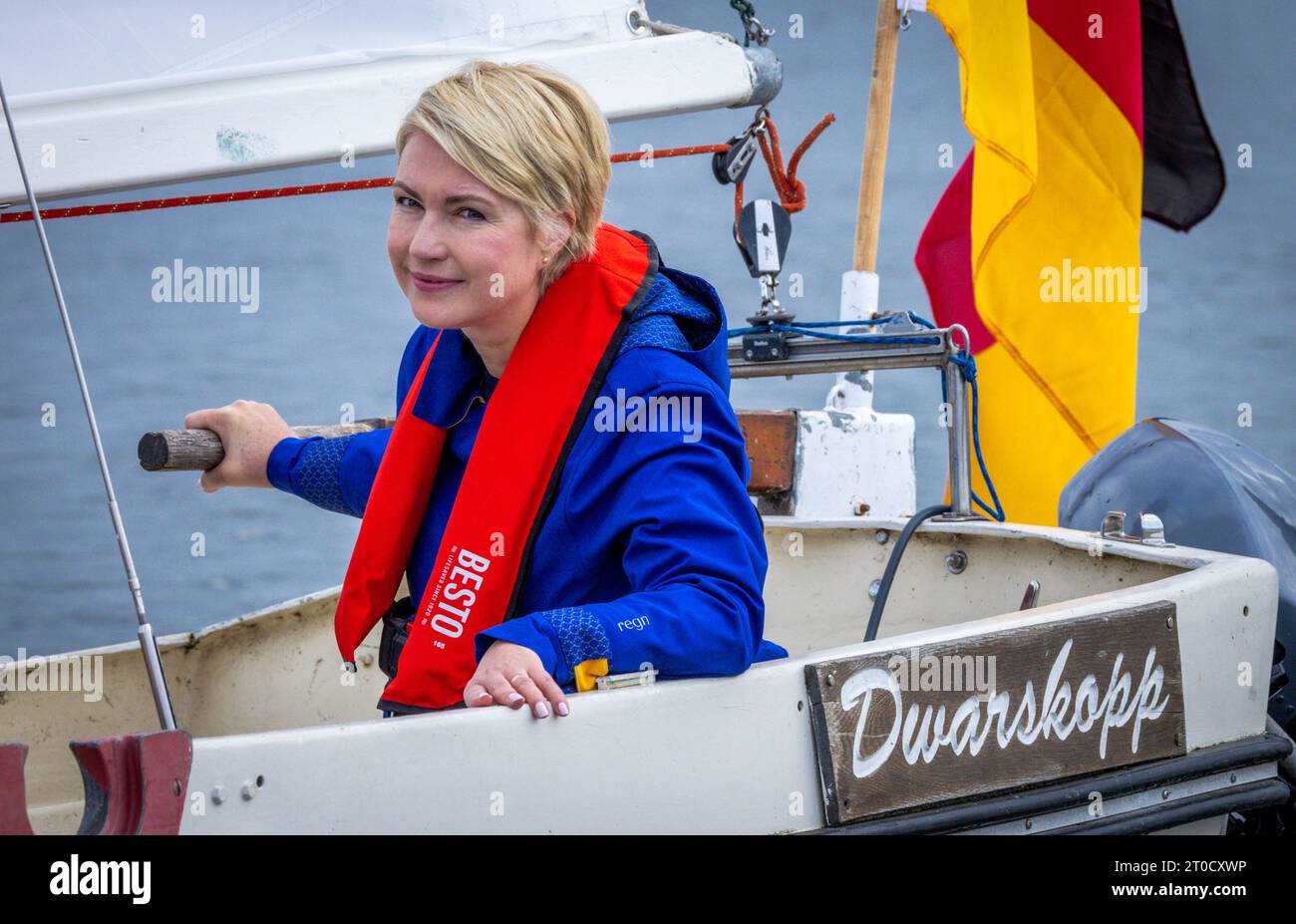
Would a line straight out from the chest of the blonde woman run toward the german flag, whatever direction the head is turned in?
no

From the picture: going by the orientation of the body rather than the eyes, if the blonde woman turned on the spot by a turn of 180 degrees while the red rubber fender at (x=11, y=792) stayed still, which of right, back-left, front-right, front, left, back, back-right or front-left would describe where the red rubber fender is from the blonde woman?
back

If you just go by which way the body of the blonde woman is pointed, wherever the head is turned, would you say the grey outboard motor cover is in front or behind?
behind

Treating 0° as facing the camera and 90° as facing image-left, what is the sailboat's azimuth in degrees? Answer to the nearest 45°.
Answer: approximately 90°

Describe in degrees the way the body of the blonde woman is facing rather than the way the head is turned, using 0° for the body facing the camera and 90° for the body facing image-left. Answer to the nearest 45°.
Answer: approximately 45°
